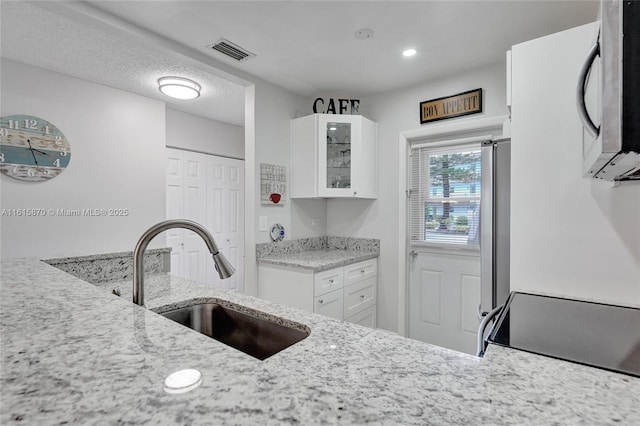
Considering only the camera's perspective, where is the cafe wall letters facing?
facing the viewer

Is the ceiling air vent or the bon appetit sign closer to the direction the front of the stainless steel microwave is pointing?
the ceiling air vent

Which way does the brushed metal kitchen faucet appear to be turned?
to the viewer's right

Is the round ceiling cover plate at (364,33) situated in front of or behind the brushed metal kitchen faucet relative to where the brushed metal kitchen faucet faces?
in front

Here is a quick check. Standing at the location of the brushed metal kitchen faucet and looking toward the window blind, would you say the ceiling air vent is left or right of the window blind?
left

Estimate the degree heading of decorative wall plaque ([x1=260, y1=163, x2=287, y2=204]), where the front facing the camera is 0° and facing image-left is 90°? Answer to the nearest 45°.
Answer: approximately 315°

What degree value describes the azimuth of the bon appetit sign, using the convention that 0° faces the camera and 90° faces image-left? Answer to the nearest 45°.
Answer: approximately 45°

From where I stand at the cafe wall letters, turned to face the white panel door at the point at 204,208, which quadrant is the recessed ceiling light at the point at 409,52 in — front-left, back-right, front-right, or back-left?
back-left

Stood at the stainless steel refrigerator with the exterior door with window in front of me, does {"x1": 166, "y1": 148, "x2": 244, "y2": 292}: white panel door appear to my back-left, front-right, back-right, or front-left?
front-left

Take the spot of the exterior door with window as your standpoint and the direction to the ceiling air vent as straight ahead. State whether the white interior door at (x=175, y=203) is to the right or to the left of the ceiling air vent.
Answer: right

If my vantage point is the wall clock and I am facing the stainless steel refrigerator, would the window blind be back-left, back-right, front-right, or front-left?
front-left

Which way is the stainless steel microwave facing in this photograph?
to the viewer's left

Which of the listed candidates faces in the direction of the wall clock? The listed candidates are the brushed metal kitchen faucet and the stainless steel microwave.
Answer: the stainless steel microwave
